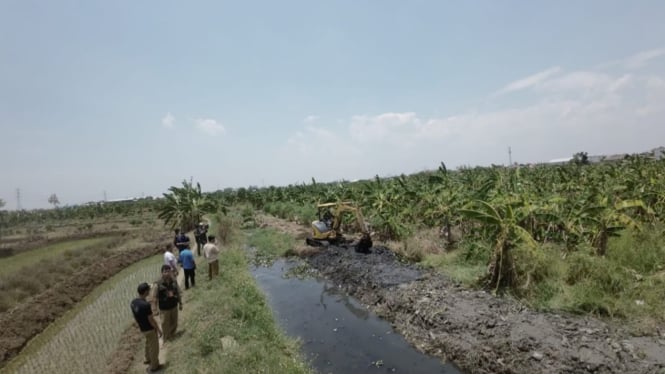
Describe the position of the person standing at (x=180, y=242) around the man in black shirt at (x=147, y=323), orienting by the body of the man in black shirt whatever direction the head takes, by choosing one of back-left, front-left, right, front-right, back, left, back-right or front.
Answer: front-left

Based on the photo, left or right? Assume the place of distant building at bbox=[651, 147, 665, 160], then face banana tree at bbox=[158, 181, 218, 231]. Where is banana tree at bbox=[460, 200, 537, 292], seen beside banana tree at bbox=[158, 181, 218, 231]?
left

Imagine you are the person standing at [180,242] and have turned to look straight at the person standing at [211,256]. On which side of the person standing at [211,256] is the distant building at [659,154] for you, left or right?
left

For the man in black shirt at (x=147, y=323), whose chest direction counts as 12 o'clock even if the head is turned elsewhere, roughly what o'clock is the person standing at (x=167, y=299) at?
The person standing is roughly at 11 o'clock from the man in black shirt.

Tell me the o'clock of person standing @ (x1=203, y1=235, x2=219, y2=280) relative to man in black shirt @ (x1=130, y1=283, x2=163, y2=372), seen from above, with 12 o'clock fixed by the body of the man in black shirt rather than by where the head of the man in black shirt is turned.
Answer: The person standing is roughly at 11 o'clock from the man in black shirt.

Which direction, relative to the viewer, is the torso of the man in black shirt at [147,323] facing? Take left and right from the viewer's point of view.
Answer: facing away from the viewer and to the right of the viewer

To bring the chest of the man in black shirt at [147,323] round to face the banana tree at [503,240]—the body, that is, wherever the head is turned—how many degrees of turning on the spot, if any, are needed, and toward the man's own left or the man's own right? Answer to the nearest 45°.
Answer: approximately 45° to the man's own right
